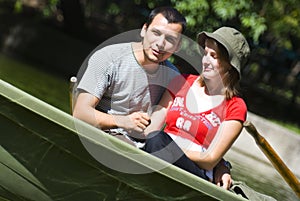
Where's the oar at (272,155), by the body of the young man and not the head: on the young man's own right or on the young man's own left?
on the young man's own left

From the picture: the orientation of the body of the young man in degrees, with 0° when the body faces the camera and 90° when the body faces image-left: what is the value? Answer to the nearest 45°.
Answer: approximately 315°

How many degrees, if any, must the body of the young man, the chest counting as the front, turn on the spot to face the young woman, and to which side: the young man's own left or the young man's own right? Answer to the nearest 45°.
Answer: approximately 45° to the young man's own left
